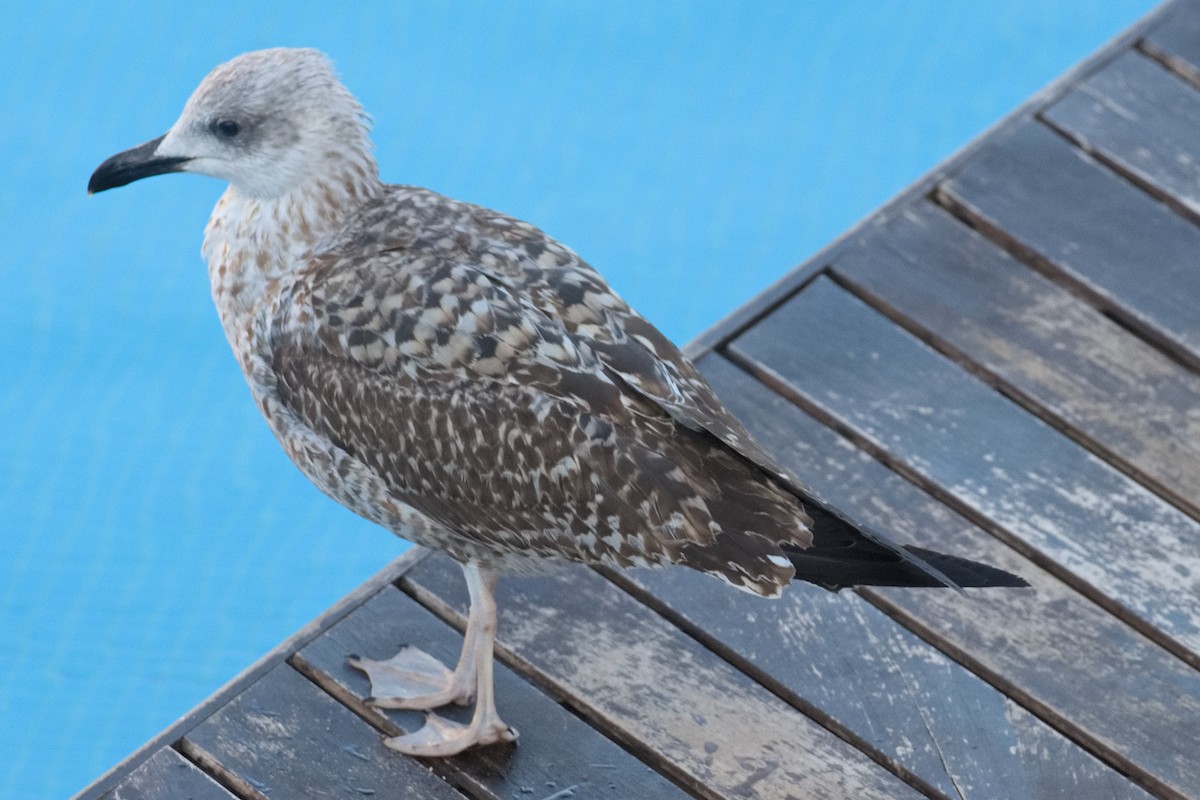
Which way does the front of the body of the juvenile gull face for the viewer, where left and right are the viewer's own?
facing to the left of the viewer
